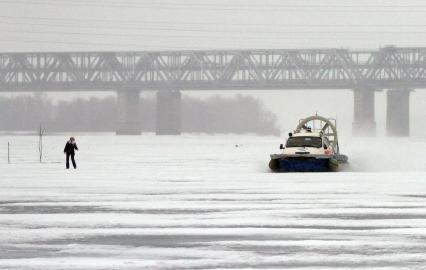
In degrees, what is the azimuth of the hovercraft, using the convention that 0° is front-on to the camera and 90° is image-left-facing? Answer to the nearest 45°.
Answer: approximately 0°
